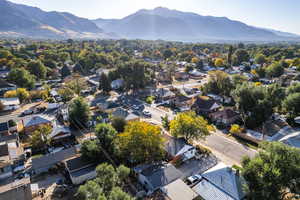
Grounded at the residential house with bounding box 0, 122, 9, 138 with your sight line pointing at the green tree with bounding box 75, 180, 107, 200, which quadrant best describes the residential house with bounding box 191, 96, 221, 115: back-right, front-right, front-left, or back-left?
front-left

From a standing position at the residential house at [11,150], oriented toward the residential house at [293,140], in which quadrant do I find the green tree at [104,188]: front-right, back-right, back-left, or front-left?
front-right

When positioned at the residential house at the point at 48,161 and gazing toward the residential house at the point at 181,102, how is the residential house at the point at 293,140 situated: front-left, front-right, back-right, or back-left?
front-right

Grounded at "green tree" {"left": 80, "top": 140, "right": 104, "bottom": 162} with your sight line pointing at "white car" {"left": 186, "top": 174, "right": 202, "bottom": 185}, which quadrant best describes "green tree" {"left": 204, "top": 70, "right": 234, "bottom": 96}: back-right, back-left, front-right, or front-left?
front-left

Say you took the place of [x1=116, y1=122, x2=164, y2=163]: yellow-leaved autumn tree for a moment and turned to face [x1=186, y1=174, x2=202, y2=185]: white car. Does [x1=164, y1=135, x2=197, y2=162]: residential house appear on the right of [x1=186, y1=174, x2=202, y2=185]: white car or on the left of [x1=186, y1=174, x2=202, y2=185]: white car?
left

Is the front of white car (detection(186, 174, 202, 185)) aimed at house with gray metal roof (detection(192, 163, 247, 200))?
no

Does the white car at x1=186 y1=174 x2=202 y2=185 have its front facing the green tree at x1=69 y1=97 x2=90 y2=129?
no

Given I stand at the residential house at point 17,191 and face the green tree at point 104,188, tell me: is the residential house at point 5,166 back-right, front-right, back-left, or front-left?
back-left

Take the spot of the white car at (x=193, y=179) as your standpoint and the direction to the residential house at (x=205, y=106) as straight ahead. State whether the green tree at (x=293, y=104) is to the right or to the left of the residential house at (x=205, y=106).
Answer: right
